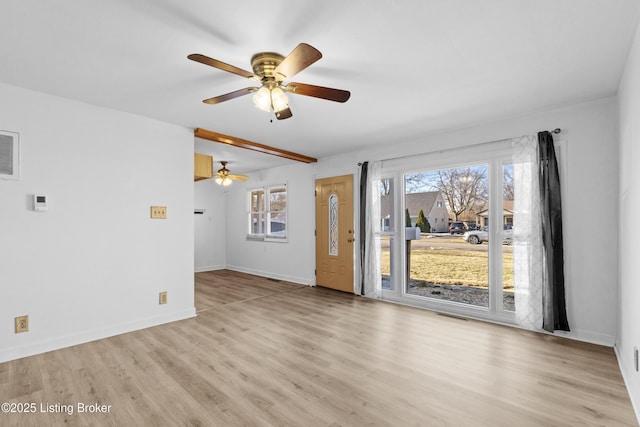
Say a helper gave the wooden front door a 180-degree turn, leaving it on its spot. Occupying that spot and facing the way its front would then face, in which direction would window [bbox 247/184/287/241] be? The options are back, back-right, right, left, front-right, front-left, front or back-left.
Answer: left

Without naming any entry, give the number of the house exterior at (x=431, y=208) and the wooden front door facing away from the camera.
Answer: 0

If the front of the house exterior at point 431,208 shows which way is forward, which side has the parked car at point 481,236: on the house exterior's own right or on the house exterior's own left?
on the house exterior's own left

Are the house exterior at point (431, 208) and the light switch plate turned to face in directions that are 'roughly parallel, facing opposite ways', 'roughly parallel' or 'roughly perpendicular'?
roughly perpendicular

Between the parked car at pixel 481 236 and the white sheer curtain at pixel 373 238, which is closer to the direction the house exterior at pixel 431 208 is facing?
the white sheer curtain

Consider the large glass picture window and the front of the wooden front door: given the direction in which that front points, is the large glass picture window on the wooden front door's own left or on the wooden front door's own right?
on the wooden front door's own left

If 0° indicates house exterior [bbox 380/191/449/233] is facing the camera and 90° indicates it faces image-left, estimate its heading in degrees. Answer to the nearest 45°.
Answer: approximately 45°
